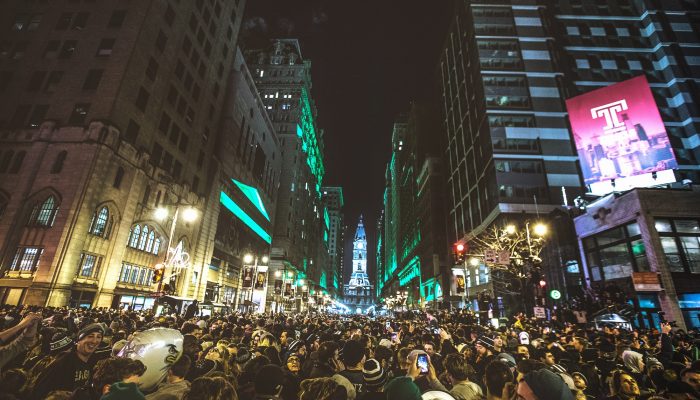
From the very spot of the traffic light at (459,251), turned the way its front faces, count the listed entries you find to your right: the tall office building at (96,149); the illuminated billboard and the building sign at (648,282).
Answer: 1

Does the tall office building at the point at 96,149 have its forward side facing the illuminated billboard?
yes

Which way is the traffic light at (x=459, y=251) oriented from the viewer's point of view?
toward the camera

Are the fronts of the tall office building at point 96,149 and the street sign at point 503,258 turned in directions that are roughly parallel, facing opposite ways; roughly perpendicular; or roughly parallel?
roughly perpendicular

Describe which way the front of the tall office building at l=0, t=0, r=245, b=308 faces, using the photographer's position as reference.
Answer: facing the viewer and to the right of the viewer

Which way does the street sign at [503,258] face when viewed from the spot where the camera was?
facing the viewer

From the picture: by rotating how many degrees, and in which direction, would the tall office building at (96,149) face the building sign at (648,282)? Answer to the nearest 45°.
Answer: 0° — it already faces it

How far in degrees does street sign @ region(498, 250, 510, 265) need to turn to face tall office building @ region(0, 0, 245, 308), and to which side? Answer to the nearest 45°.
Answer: approximately 90° to its right

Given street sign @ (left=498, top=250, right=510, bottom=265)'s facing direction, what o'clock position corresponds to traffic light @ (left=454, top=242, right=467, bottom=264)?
The traffic light is roughly at 2 o'clock from the street sign.

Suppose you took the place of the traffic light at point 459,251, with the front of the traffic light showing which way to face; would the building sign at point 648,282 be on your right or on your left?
on your left

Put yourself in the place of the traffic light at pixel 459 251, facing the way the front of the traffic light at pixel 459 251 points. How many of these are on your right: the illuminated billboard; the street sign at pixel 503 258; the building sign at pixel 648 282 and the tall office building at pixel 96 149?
1

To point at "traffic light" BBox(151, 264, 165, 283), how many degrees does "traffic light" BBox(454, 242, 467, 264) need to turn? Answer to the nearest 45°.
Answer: approximately 45° to its right

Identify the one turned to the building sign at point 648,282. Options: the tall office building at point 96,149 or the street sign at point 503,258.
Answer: the tall office building

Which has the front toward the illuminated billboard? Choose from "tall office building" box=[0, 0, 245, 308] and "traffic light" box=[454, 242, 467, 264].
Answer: the tall office building

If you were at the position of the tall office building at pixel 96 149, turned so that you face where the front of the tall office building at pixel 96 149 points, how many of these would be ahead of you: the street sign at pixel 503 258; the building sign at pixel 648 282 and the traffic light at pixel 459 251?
3
